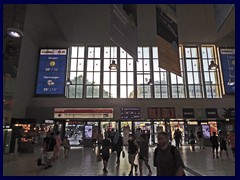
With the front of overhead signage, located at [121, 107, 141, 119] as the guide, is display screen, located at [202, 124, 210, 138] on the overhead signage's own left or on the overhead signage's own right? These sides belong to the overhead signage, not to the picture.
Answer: on the overhead signage's own left

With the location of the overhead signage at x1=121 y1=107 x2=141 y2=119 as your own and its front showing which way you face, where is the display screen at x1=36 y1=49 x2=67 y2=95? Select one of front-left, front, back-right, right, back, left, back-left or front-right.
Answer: right

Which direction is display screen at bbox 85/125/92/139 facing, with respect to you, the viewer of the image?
facing the viewer

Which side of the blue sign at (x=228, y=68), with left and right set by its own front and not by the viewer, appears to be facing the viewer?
front

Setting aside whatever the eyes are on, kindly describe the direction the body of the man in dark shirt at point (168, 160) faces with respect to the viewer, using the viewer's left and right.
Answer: facing the viewer and to the left of the viewer

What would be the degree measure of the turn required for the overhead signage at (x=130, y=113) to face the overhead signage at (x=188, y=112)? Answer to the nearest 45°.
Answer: approximately 90° to its left

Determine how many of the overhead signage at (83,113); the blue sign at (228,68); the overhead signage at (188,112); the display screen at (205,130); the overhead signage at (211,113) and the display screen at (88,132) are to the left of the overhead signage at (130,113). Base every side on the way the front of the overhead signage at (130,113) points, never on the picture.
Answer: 4

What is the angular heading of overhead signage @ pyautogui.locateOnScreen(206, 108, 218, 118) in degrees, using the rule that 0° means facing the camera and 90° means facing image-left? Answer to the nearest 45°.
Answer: approximately 0°

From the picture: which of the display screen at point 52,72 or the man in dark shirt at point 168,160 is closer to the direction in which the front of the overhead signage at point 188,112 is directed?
the man in dark shirt

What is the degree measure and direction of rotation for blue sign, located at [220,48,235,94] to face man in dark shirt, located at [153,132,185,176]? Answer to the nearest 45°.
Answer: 0° — it already faces them

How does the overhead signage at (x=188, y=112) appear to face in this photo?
toward the camera

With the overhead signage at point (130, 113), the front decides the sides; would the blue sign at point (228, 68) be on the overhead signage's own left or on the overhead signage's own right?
on the overhead signage's own left
